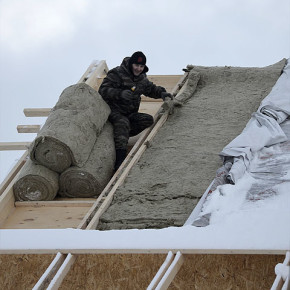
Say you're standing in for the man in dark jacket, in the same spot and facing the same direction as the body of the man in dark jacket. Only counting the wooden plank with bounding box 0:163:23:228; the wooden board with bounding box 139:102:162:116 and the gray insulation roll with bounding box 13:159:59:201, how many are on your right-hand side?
2

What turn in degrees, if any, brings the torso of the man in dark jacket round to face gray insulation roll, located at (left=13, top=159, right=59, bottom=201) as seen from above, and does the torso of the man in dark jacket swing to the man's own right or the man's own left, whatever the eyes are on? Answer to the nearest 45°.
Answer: approximately 90° to the man's own right

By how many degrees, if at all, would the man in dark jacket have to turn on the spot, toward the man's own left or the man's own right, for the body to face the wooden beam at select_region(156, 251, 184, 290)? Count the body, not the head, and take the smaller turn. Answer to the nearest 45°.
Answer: approximately 45° to the man's own right

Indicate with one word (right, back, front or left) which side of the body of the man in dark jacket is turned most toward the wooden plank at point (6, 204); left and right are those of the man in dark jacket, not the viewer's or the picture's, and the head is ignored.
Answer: right

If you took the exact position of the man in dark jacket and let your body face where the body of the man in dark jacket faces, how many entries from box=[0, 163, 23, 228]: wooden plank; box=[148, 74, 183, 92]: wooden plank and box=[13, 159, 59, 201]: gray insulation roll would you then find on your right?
2

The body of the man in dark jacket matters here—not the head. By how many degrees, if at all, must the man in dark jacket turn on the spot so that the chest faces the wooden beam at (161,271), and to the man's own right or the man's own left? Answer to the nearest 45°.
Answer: approximately 45° to the man's own right

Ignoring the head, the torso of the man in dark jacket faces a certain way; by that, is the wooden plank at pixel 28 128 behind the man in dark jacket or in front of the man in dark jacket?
behind

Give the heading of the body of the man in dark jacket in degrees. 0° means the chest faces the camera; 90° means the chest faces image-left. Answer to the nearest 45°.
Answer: approximately 315°
